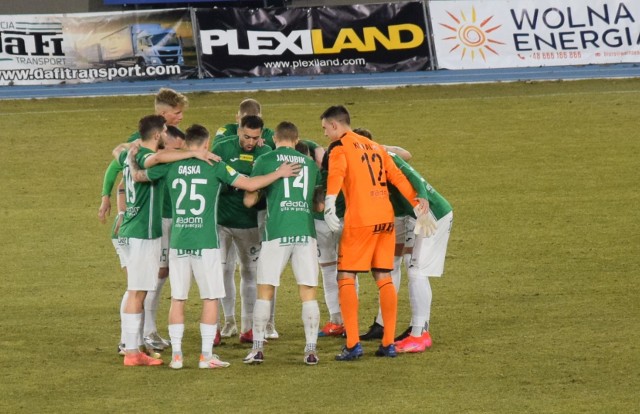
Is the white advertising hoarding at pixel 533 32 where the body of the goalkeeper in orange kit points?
no

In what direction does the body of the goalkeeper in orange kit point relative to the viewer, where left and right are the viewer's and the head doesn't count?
facing away from the viewer and to the left of the viewer

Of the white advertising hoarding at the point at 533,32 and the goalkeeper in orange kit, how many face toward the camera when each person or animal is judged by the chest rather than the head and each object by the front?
1

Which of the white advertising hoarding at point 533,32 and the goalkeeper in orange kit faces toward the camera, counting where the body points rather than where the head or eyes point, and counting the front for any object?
the white advertising hoarding

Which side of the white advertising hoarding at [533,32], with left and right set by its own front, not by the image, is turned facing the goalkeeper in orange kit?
front

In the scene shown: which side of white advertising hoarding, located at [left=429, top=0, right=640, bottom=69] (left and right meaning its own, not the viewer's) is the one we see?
front
